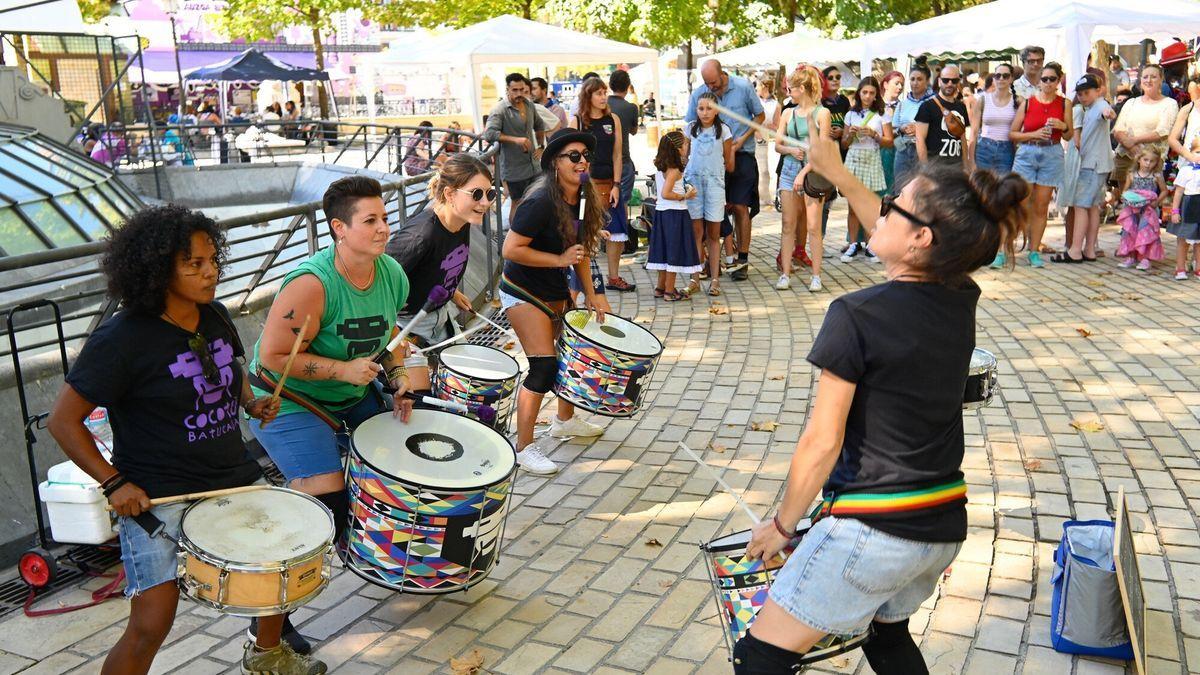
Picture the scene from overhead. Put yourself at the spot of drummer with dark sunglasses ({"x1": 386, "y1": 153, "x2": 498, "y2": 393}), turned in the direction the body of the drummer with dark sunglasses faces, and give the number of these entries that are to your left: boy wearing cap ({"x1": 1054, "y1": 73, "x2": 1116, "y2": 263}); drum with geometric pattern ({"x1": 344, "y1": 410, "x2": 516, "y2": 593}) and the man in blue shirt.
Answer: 2

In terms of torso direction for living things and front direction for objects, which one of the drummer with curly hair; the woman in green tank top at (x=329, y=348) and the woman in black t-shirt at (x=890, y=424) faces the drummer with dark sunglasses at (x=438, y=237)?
the woman in black t-shirt

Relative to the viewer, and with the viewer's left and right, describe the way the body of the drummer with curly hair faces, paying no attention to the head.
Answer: facing the viewer and to the right of the viewer

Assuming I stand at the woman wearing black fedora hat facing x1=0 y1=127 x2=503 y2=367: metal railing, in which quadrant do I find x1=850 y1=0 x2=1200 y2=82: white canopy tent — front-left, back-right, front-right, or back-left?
back-right

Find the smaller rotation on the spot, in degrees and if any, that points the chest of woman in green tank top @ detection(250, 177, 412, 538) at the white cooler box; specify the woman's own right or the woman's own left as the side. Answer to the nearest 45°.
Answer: approximately 180°

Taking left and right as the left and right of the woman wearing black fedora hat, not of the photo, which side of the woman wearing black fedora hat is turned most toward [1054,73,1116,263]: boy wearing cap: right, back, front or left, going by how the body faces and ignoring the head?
left

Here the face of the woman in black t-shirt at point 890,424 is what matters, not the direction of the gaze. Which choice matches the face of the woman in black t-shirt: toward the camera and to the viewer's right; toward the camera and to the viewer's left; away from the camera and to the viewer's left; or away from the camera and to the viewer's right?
away from the camera and to the viewer's left

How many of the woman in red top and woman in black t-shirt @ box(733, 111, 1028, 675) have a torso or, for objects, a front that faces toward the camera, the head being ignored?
1

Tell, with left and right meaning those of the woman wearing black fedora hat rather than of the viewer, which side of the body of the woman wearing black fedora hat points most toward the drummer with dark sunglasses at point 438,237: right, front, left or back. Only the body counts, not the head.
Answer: right

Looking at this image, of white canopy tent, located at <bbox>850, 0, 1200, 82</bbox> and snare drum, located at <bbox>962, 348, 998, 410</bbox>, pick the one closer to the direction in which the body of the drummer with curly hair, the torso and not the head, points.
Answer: the snare drum

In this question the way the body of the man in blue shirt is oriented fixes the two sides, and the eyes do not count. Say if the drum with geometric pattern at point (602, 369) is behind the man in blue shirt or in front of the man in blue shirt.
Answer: in front

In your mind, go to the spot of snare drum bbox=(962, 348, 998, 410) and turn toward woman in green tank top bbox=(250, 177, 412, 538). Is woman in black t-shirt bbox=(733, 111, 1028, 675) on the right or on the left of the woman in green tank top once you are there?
left

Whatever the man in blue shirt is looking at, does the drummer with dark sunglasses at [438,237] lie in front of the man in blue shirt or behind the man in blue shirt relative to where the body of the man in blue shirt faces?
in front
